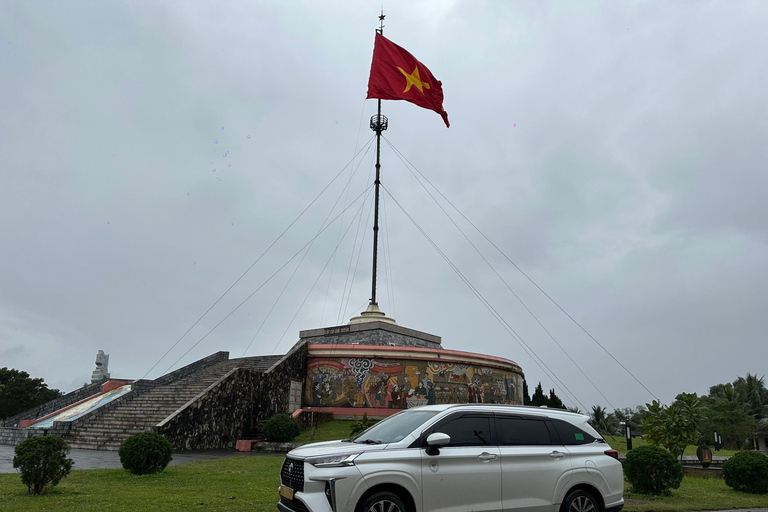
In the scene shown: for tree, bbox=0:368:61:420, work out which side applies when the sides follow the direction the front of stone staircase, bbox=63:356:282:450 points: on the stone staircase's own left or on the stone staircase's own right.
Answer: on the stone staircase's own right

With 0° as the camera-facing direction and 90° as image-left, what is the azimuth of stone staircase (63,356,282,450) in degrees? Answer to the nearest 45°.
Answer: approximately 45°

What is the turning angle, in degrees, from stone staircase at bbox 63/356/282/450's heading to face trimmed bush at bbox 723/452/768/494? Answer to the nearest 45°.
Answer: approximately 90° to its left

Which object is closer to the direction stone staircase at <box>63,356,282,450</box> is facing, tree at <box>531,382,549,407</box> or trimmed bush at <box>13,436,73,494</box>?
the trimmed bush

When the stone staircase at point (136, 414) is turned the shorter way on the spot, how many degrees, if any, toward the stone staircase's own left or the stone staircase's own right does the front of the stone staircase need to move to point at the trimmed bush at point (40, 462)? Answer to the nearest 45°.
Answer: approximately 45° to the stone staircase's own left

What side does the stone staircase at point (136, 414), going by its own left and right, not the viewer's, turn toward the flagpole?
back

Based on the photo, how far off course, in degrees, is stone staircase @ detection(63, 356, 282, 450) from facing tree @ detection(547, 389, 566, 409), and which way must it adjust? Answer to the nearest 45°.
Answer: approximately 135° to its left
